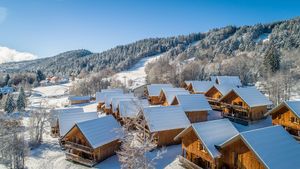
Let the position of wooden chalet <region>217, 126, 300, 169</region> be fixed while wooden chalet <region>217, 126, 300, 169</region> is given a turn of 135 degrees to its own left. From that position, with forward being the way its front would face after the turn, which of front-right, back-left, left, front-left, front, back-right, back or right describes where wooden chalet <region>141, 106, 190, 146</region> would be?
back-left

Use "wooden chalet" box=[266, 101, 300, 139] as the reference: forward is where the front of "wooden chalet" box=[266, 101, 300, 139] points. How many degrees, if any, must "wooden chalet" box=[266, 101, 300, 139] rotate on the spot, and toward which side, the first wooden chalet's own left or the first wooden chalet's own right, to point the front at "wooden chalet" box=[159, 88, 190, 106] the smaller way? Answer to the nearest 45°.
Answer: approximately 45° to the first wooden chalet's own right

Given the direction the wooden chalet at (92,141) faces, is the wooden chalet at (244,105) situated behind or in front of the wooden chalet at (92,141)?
behind

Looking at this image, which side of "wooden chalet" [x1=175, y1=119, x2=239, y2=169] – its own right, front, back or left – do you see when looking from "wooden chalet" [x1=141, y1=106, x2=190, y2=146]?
right

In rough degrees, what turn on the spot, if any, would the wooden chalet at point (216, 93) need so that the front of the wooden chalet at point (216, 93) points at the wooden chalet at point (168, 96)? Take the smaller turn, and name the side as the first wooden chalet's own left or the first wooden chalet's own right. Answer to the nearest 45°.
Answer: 0° — it already faces it

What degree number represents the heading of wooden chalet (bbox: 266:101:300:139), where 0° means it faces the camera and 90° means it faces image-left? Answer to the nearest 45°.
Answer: approximately 45°

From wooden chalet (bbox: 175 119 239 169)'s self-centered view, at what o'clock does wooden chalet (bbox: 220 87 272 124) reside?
wooden chalet (bbox: 220 87 272 124) is roughly at 5 o'clock from wooden chalet (bbox: 175 119 239 169).

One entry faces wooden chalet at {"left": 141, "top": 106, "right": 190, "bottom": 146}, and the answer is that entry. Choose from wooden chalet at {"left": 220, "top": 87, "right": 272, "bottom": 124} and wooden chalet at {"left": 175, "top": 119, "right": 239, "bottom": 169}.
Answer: wooden chalet at {"left": 220, "top": 87, "right": 272, "bottom": 124}

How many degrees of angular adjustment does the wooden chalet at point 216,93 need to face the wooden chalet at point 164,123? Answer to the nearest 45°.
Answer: approximately 45° to its left

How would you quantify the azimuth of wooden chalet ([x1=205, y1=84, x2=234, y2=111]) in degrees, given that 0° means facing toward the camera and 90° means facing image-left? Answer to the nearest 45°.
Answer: approximately 45°

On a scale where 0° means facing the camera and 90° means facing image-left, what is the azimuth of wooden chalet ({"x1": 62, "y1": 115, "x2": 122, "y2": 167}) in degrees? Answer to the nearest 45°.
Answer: approximately 45°

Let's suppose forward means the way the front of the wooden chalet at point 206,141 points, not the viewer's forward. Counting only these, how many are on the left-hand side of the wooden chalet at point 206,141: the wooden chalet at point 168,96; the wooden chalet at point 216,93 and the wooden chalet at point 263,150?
1
